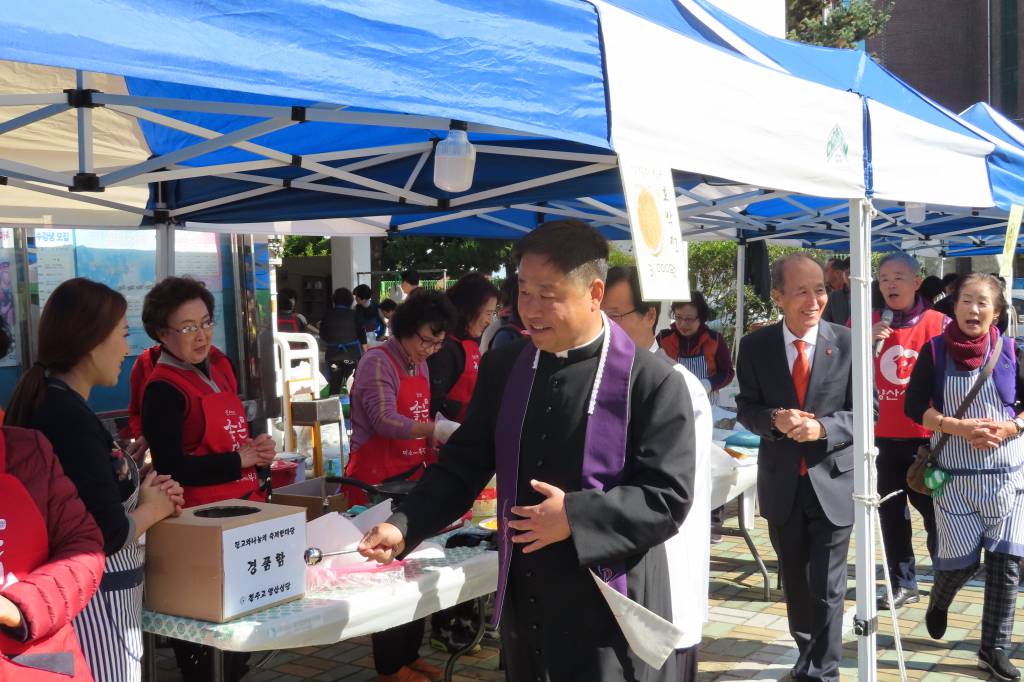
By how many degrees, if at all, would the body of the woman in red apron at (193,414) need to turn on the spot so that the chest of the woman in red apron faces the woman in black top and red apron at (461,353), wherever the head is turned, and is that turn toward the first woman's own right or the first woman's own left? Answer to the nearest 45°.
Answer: approximately 90° to the first woman's own left

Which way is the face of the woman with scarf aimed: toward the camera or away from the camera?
toward the camera

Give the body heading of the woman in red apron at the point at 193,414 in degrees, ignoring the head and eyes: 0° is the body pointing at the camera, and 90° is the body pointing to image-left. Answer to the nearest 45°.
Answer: approximately 315°

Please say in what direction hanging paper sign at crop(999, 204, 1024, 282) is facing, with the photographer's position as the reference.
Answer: facing the viewer

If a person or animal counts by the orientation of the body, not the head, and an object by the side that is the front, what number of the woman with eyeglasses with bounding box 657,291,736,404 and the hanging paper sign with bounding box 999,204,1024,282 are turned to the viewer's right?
0

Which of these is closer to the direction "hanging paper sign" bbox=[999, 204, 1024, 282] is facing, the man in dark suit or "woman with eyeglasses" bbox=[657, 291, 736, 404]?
the man in dark suit

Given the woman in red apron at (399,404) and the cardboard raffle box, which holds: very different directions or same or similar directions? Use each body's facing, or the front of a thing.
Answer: same or similar directions

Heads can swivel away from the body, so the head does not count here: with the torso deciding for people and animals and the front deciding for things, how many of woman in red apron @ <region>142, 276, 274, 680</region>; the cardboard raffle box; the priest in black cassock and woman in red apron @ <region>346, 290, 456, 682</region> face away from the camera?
0

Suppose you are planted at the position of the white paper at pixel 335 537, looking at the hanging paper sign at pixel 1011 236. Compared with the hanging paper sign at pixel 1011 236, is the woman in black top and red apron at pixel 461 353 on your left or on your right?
left

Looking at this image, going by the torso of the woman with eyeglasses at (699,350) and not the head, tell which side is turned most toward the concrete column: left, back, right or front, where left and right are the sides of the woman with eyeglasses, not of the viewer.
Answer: right

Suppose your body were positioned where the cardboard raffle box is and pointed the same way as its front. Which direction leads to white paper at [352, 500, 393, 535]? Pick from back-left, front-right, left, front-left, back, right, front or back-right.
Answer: left

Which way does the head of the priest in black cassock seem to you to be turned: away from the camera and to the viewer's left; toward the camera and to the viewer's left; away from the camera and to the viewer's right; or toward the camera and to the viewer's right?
toward the camera and to the viewer's left

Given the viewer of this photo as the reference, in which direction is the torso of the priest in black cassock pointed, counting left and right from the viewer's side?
facing the viewer and to the left of the viewer
